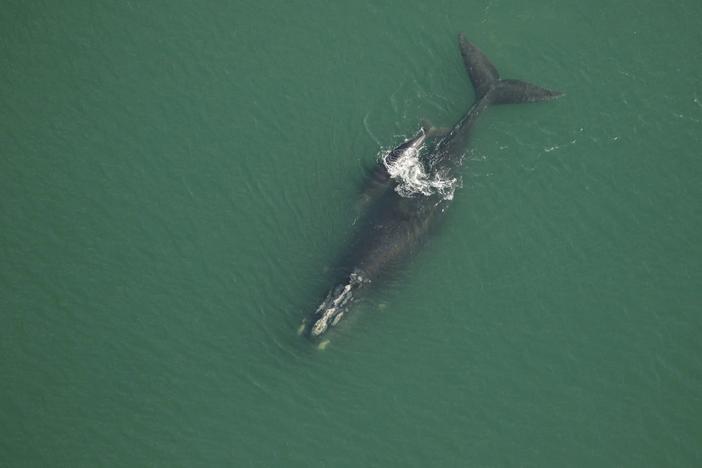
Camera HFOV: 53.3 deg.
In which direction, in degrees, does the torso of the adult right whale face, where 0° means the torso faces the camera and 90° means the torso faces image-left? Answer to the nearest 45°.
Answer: approximately 45°
